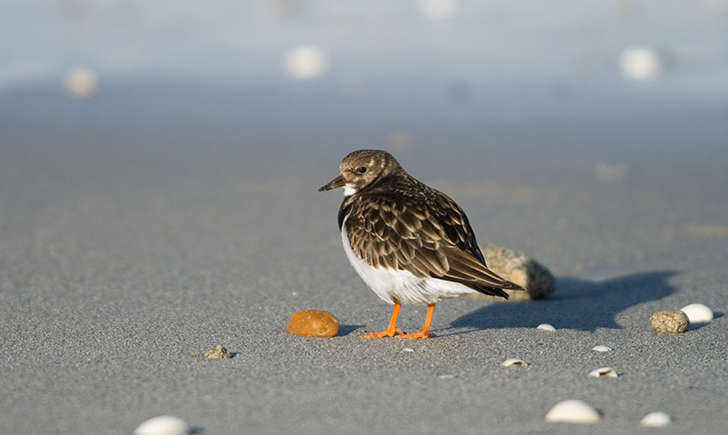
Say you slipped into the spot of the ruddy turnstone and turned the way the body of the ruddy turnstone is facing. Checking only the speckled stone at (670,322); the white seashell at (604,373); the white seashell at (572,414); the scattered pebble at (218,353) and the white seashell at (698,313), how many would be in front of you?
1

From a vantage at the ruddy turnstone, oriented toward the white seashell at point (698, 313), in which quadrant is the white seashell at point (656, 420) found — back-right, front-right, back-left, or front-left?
front-right

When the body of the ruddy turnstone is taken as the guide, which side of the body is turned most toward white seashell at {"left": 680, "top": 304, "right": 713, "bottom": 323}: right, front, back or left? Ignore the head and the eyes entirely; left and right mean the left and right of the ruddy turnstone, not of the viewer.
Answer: back

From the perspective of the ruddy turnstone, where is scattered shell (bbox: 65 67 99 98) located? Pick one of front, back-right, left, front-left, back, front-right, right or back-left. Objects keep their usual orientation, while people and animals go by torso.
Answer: front-right

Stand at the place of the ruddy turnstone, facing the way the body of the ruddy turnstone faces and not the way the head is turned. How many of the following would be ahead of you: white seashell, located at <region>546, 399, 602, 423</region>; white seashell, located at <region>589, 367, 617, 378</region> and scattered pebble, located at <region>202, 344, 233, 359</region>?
1

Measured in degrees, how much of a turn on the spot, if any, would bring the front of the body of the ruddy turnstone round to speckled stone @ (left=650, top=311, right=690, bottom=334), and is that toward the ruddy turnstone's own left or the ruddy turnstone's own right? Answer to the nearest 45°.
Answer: approximately 180°

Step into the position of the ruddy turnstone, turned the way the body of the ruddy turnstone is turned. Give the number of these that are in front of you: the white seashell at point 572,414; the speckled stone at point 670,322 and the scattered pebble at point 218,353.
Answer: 1

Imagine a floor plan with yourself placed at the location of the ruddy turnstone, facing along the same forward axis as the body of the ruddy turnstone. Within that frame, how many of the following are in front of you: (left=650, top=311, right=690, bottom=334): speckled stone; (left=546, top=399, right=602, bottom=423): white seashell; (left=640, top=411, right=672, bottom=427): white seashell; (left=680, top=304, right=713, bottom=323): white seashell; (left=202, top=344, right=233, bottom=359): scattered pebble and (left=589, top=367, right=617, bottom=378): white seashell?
1

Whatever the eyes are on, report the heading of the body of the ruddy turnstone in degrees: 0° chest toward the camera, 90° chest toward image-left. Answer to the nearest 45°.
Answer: approximately 90°

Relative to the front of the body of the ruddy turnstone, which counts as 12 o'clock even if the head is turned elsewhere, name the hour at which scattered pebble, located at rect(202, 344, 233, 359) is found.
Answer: The scattered pebble is roughly at 12 o'clock from the ruddy turnstone.

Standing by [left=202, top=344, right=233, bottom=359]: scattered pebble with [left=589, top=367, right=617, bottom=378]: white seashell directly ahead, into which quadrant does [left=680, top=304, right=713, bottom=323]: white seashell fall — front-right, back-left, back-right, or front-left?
front-left

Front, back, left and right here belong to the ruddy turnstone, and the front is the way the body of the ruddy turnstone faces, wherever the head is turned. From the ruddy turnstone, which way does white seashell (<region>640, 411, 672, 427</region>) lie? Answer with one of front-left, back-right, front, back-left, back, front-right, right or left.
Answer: back-left

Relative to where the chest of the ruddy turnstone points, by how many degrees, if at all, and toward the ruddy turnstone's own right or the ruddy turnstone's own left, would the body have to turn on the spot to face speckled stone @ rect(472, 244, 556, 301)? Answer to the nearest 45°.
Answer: approximately 135° to the ruddy turnstone's own right

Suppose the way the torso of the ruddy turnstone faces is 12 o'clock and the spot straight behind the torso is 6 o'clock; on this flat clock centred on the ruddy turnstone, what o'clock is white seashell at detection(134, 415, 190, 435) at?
The white seashell is roughly at 10 o'clock from the ruddy turnstone.
